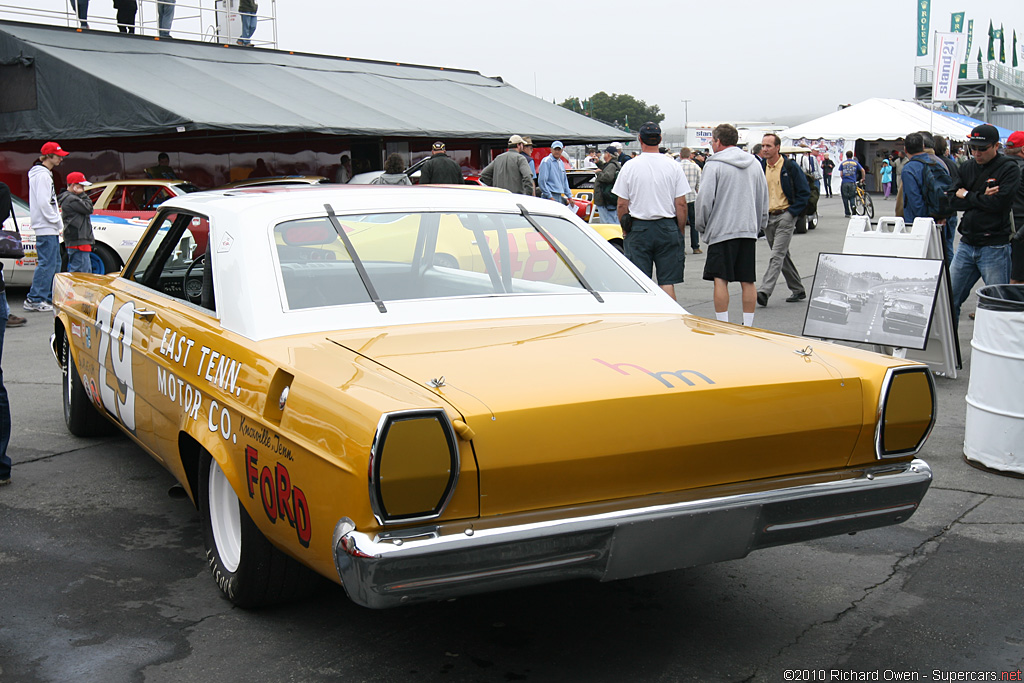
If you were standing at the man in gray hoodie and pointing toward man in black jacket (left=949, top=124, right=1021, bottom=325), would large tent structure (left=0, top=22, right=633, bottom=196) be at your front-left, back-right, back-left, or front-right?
back-left

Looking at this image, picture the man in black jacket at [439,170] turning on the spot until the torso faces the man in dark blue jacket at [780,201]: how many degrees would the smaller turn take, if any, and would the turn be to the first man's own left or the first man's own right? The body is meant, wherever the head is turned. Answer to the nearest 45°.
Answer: approximately 135° to the first man's own right

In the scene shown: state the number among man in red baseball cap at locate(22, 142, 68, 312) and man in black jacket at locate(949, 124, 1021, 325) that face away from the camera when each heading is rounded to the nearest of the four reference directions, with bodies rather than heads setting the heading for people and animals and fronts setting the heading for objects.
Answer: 0

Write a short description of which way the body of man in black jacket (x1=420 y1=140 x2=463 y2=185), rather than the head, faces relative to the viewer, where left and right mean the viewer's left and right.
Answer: facing away from the viewer

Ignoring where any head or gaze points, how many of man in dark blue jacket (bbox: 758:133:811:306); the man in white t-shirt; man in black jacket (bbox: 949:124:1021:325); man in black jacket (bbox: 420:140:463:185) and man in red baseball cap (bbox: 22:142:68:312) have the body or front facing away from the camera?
2

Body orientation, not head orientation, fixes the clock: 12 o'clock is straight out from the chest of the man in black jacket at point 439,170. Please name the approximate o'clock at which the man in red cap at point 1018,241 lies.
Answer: the man in red cap at point 1018,241 is roughly at 5 o'clock from the man in black jacket at point 439,170.

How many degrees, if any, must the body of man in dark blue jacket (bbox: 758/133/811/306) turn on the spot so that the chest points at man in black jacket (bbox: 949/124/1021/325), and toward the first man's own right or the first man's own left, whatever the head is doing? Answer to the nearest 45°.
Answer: approximately 90° to the first man's own left

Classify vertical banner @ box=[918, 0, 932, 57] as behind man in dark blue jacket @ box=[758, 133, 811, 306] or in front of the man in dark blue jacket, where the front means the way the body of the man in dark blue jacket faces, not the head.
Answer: behind

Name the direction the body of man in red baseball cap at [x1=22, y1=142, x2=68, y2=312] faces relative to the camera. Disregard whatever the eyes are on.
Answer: to the viewer's right

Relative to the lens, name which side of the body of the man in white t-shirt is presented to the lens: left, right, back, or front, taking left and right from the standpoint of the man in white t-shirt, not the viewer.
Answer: back

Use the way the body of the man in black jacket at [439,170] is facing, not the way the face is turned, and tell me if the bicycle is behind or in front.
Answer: in front

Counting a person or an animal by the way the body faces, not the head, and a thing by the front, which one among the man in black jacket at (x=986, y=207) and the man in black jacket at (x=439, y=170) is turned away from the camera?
the man in black jacket at (x=439, y=170)

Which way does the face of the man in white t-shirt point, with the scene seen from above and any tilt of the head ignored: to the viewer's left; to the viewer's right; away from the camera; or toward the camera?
away from the camera

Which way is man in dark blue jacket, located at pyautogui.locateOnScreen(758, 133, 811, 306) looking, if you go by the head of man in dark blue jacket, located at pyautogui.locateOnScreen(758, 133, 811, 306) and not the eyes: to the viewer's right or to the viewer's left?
to the viewer's left

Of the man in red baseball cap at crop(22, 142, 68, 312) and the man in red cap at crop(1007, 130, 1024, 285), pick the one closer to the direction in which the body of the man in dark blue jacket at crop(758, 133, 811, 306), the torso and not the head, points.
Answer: the man in red baseball cap

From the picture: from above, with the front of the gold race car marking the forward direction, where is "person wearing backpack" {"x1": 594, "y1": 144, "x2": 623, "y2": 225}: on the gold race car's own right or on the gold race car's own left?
on the gold race car's own right
